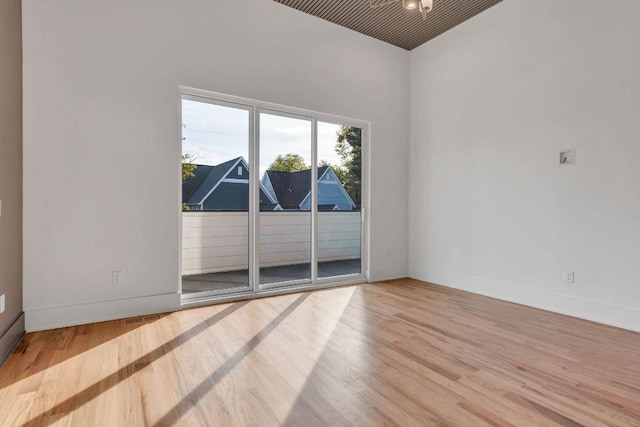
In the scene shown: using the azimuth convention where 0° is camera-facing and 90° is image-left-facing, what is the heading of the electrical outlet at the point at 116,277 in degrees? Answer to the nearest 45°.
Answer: approximately 0°

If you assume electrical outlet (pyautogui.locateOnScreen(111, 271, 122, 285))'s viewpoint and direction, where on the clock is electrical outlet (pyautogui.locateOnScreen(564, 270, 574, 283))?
electrical outlet (pyautogui.locateOnScreen(564, 270, 574, 283)) is roughly at 10 o'clock from electrical outlet (pyautogui.locateOnScreen(111, 271, 122, 285)).

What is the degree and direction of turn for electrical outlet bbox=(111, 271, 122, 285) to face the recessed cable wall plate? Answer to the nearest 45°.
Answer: approximately 45° to its left

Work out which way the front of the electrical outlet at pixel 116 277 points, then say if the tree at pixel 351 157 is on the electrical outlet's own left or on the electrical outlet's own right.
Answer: on the electrical outlet's own left

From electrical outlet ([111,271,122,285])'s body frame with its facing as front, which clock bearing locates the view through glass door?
The view through glass door is roughly at 9 o'clock from the electrical outlet.

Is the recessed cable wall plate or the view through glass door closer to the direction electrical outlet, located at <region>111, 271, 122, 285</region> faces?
the recessed cable wall plate
